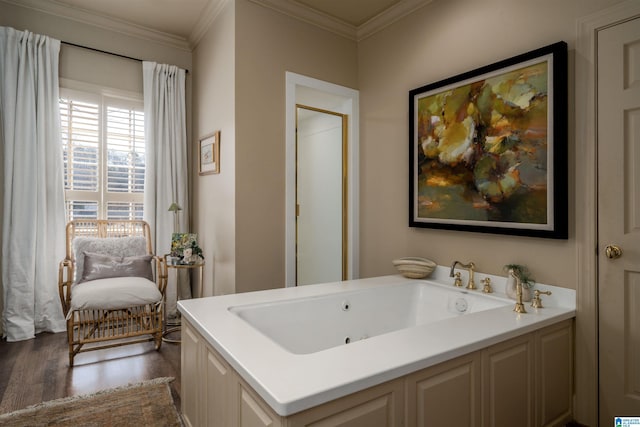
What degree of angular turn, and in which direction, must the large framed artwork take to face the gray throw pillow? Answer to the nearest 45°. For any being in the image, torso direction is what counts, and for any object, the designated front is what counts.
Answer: approximately 45° to its right

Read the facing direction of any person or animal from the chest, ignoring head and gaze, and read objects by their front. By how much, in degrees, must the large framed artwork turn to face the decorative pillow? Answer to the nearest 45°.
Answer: approximately 45° to its right

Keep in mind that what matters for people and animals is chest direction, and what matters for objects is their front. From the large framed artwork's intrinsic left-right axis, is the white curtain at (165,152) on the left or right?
on its right

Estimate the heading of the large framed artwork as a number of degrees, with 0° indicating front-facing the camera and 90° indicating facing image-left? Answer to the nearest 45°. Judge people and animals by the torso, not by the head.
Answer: approximately 45°

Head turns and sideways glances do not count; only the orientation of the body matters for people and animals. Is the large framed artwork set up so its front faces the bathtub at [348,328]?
yes

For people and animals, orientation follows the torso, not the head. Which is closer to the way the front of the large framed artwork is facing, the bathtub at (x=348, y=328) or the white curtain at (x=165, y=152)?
the bathtub
